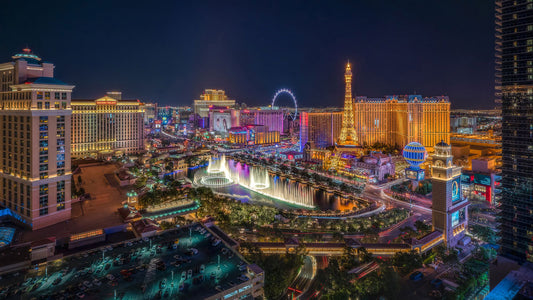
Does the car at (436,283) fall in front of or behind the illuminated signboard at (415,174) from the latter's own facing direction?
in front

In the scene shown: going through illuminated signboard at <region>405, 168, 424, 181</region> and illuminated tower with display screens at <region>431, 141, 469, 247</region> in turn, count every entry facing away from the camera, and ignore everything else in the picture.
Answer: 0

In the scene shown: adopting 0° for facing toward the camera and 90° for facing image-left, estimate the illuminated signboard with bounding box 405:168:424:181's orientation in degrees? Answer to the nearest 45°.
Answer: approximately 0°

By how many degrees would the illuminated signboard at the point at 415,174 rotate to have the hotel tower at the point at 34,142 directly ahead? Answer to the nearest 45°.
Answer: approximately 45° to its right

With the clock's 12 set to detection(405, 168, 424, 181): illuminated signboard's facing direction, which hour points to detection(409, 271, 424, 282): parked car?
The parked car is roughly at 12 o'clock from the illuminated signboard.
